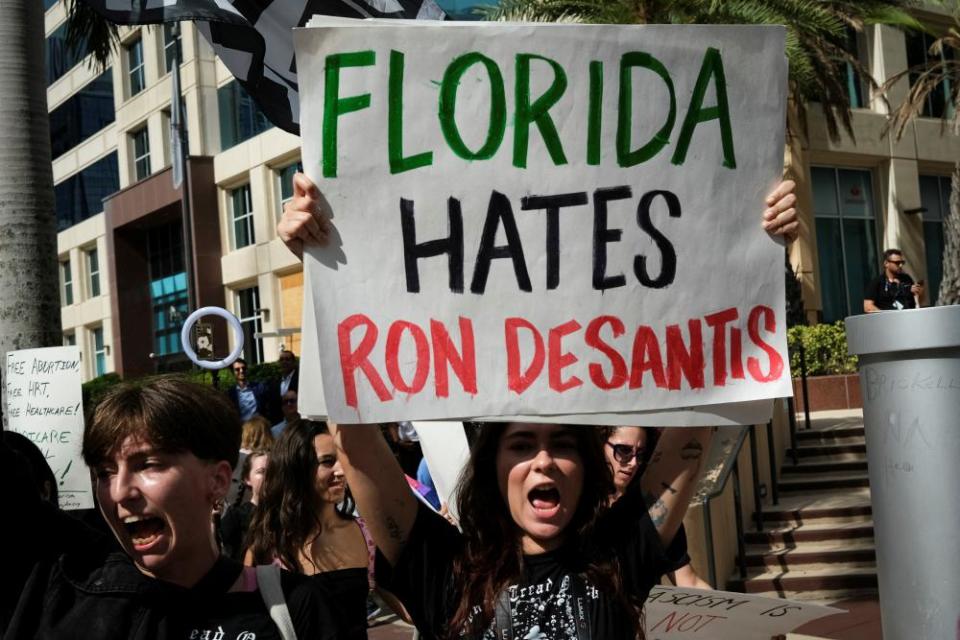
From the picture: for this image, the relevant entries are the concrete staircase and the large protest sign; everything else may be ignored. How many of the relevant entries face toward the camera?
2

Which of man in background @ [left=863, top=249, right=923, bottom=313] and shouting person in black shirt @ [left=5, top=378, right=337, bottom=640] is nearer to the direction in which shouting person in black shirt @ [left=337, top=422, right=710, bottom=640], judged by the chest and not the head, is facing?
the shouting person in black shirt

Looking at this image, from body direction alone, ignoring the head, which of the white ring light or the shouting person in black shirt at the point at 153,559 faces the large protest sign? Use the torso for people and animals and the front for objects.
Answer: the white ring light

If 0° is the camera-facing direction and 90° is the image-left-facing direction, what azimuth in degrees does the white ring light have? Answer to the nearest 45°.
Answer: approximately 0°

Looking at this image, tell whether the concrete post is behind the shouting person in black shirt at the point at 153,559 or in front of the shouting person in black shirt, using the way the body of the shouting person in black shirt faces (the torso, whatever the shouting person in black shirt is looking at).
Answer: behind

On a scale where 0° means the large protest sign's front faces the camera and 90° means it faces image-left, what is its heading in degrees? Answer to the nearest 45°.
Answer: approximately 0°

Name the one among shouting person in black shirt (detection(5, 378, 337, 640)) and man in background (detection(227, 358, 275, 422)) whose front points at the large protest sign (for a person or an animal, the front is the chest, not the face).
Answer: the man in background

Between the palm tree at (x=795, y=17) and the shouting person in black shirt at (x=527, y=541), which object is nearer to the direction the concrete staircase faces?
the shouting person in black shirt

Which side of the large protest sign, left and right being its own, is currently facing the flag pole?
back

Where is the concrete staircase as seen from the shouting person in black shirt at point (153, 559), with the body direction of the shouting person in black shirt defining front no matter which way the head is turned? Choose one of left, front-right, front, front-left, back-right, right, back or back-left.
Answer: back
